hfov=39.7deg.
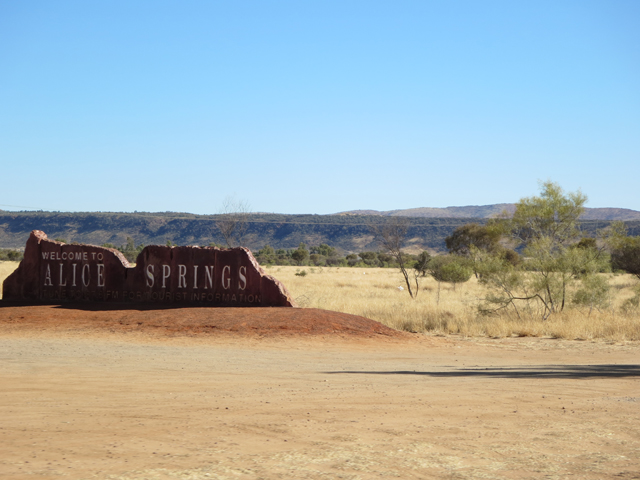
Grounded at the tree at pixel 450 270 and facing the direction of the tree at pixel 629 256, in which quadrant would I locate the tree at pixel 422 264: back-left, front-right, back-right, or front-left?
back-left

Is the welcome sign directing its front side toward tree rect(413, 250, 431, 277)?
no

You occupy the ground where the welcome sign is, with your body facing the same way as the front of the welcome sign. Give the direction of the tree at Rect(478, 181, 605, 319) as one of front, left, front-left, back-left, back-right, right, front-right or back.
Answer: left

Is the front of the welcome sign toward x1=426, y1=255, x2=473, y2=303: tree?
no

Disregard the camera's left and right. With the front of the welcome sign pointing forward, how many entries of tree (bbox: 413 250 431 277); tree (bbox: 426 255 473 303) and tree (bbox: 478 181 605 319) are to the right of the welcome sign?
0

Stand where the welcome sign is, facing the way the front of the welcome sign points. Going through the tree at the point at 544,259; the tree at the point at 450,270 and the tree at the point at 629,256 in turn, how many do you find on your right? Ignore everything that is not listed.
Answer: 0

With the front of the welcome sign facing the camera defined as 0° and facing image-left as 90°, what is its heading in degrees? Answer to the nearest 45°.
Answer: approximately 0°

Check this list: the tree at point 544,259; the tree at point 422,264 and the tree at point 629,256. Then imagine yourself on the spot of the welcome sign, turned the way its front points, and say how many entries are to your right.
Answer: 0

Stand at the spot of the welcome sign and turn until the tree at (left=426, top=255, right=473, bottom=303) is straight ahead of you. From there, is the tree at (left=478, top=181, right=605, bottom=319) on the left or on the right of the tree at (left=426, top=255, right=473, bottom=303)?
right

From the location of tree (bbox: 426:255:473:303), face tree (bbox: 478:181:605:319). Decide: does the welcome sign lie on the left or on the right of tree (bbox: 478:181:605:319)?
right

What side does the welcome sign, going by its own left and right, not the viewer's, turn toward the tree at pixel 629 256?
left
